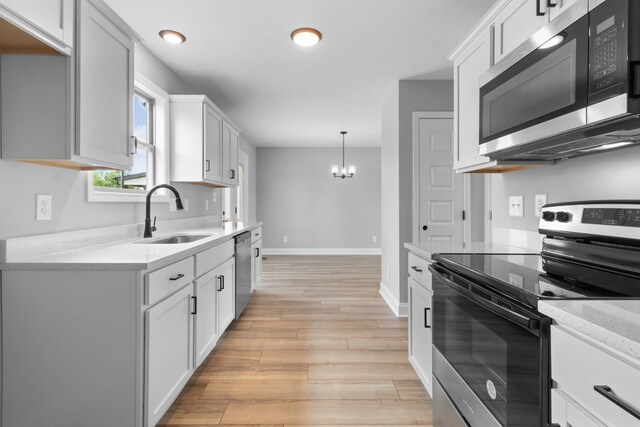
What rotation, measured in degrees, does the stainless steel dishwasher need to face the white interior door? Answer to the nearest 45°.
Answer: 0° — it already faces it

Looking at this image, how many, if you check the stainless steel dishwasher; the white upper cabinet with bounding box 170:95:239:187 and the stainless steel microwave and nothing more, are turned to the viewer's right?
2

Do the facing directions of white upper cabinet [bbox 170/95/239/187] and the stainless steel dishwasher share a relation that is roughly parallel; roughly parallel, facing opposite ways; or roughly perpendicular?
roughly parallel

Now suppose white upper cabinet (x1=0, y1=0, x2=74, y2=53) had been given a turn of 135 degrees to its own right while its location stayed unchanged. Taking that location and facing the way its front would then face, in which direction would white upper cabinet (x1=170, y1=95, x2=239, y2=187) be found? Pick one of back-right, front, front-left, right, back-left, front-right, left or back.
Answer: back-right

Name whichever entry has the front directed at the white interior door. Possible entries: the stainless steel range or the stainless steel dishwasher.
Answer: the stainless steel dishwasher

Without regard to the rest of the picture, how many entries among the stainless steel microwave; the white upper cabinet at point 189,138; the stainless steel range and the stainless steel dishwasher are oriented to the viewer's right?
2

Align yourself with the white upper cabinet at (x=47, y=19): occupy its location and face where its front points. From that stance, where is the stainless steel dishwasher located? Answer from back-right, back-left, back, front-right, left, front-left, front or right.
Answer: left

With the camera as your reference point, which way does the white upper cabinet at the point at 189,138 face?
facing to the right of the viewer

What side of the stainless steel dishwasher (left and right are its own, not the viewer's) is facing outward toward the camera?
right

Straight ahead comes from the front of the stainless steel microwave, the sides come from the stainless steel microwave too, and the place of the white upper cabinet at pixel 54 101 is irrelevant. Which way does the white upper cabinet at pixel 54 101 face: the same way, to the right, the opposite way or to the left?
the opposite way

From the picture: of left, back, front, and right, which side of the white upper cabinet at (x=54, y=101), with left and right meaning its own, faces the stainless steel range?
front

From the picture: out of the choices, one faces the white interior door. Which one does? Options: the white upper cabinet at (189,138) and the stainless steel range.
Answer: the white upper cabinet
